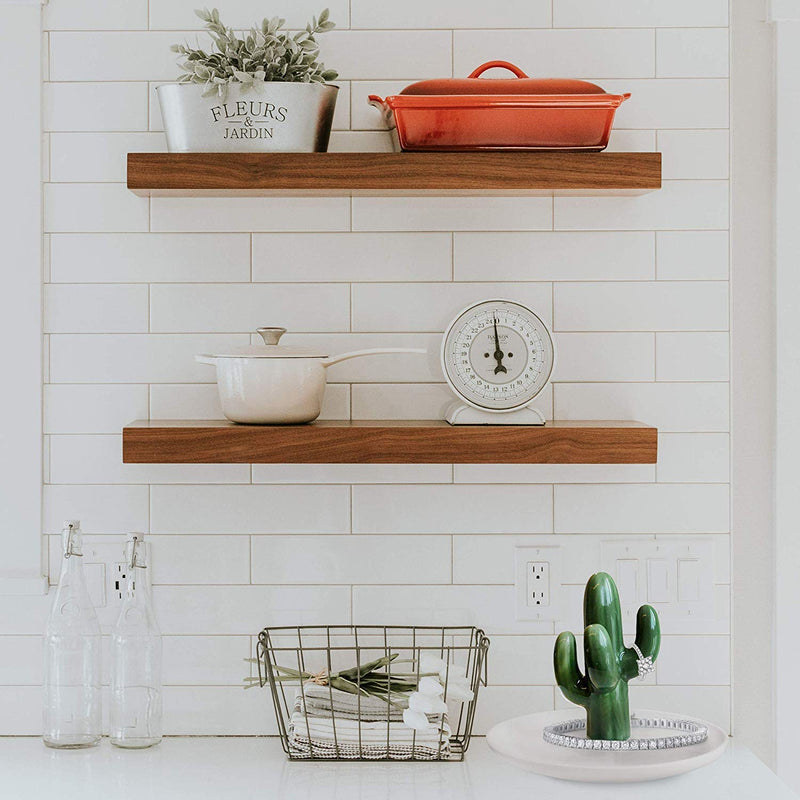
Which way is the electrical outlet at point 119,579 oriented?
toward the camera

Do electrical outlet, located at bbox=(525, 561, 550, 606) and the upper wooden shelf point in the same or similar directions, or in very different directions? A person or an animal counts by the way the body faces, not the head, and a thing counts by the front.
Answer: same or similar directions

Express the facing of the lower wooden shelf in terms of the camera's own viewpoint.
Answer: facing the viewer

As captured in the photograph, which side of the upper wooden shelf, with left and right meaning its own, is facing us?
front

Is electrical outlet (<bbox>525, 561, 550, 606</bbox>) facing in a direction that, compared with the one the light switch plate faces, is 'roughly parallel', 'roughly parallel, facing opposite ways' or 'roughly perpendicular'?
roughly parallel
